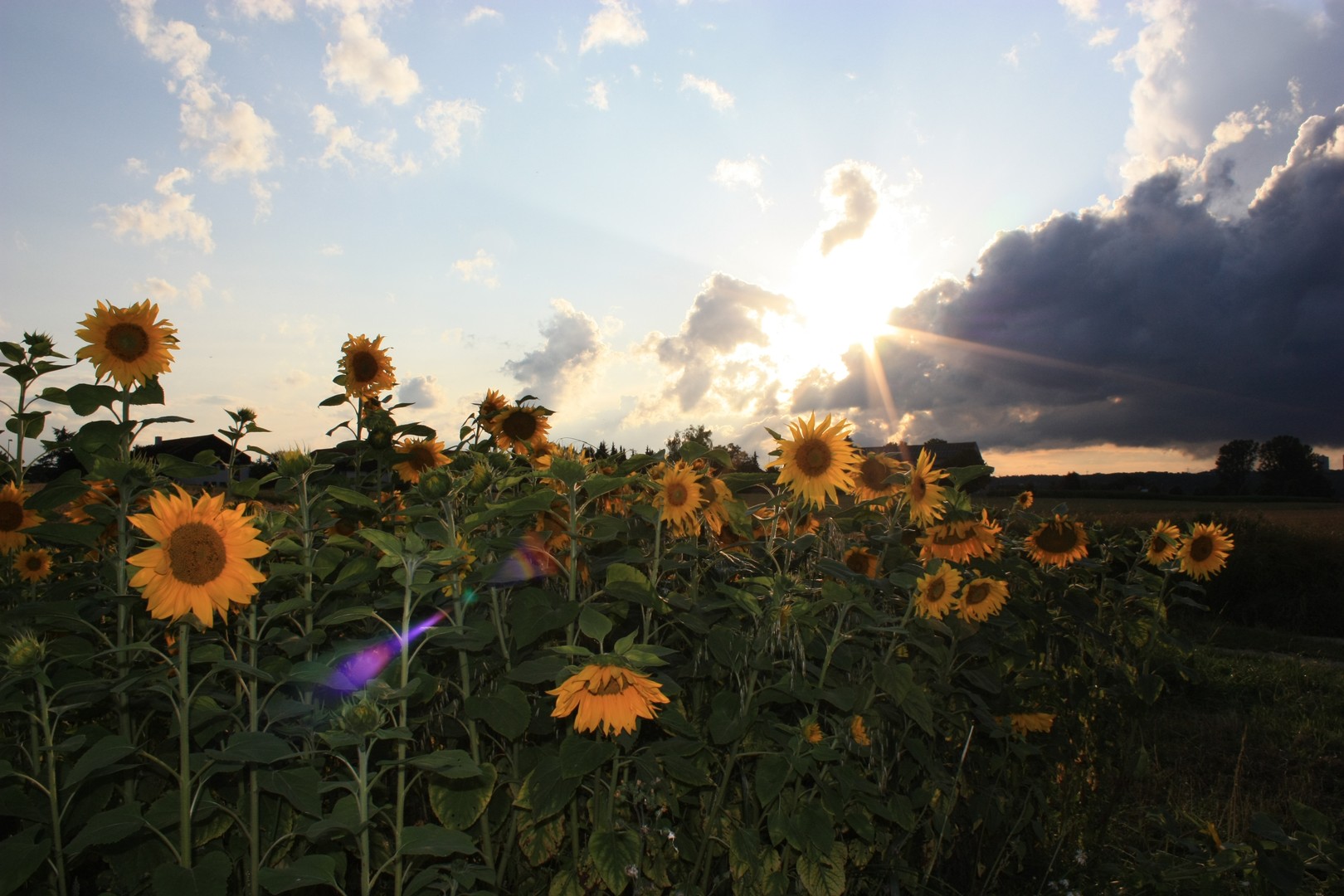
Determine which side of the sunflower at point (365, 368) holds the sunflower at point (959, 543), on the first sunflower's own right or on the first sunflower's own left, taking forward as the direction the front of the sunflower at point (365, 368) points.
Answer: on the first sunflower's own left

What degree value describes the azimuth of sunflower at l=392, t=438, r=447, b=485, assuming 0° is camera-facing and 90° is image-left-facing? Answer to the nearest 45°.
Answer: approximately 0°

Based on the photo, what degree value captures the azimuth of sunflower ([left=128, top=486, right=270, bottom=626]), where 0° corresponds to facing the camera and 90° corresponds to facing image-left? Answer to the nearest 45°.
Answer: approximately 0°

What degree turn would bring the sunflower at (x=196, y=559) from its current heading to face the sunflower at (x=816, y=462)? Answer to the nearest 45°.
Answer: approximately 90° to its left

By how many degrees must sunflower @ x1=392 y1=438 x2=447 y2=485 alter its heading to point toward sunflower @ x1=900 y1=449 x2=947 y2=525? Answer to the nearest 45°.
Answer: approximately 45° to its left

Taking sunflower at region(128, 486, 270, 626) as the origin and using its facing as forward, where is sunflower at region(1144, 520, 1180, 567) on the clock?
sunflower at region(1144, 520, 1180, 567) is roughly at 9 o'clock from sunflower at region(128, 486, 270, 626).
